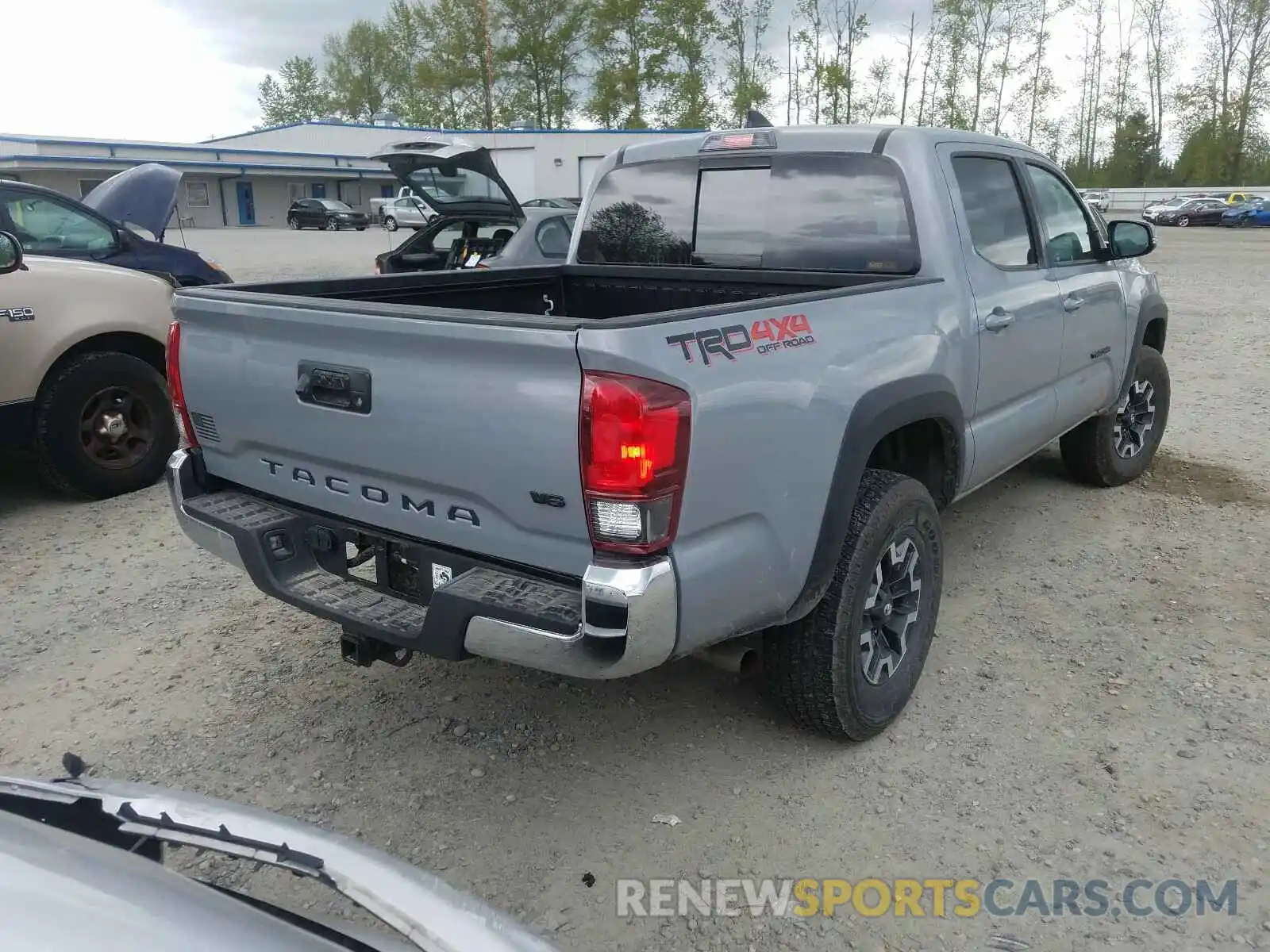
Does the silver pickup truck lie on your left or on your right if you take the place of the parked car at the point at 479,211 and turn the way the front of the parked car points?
on your right

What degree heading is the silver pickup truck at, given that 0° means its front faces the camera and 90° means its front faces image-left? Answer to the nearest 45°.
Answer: approximately 225°

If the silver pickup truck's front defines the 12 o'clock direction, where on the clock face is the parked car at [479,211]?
The parked car is roughly at 10 o'clock from the silver pickup truck.

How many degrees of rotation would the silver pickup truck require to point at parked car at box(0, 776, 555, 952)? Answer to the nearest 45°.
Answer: approximately 180°

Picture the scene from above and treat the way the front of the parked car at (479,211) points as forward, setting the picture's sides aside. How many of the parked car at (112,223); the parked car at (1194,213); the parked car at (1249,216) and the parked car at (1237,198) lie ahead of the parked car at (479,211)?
3

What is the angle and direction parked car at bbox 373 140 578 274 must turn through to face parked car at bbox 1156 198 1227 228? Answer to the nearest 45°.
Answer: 0° — it already faces it

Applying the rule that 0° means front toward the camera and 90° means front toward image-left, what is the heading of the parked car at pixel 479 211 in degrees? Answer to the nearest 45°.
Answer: approximately 225°

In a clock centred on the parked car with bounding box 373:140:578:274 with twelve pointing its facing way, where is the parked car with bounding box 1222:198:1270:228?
the parked car with bounding box 1222:198:1270:228 is roughly at 12 o'clock from the parked car with bounding box 373:140:578:274.

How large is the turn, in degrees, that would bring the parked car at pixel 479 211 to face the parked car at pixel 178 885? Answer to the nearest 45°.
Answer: approximately 135° to its right

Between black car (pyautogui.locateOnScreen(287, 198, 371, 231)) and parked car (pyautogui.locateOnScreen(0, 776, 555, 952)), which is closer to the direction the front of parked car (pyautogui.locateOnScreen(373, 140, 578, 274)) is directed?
the black car

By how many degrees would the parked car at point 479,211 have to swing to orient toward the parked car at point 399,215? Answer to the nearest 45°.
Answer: approximately 45° to its left

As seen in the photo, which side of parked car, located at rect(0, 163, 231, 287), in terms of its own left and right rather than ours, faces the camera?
right

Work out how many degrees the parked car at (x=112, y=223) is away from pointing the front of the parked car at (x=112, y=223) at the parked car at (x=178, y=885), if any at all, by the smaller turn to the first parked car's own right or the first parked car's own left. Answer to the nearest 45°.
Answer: approximately 90° to the first parked car's own right
